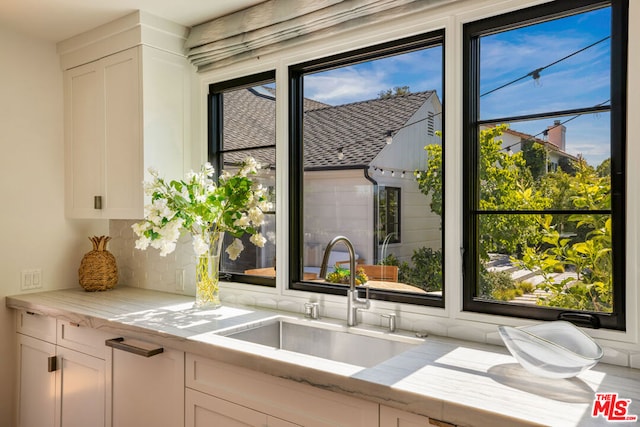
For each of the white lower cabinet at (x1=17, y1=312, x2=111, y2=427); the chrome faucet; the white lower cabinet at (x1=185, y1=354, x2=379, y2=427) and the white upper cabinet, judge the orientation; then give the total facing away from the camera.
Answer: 0

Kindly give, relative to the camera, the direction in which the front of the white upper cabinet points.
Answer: facing the viewer and to the left of the viewer

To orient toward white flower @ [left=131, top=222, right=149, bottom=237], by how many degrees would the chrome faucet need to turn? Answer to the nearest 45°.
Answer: approximately 45° to its right

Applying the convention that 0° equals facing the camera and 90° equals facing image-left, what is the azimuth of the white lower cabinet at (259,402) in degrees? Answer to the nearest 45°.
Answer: approximately 45°

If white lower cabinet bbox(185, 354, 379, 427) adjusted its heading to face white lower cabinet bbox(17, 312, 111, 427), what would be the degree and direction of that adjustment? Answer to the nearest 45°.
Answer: approximately 90° to its right

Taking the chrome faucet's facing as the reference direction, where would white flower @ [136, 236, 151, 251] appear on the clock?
The white flower is roughly at 2 o'clock from the chrome faucet.

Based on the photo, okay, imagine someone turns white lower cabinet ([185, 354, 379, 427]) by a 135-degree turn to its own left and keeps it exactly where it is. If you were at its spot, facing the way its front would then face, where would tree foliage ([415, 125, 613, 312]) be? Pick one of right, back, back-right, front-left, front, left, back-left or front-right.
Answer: front

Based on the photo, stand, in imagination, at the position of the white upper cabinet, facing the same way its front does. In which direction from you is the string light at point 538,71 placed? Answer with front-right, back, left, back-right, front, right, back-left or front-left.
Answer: left

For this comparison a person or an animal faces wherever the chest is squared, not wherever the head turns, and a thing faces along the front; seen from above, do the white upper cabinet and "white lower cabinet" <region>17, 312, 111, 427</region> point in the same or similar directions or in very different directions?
same or similar directions

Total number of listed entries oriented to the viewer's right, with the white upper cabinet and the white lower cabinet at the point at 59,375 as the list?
0

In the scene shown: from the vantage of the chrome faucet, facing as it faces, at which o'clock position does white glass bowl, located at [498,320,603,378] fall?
The white glass bowl is roughly at 9 o'clock from the chrome faucet.
